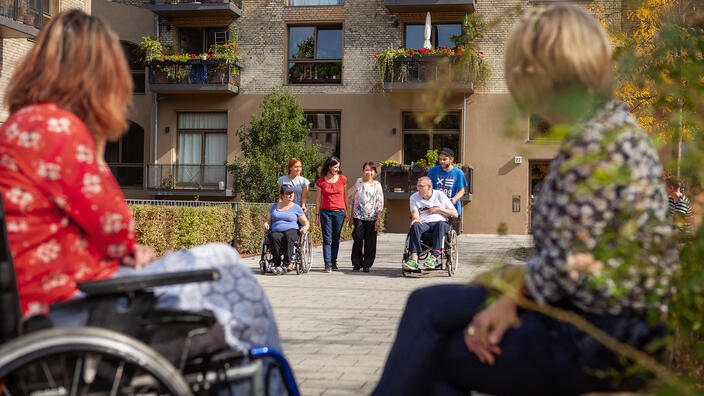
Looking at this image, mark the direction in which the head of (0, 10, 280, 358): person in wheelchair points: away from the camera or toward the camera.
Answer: away from the camera

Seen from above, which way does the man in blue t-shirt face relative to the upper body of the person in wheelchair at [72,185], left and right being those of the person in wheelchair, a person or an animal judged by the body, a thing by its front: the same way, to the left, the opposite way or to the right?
the opposite way

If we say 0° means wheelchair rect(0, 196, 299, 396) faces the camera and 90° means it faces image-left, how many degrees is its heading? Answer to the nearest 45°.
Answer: approximately 270°

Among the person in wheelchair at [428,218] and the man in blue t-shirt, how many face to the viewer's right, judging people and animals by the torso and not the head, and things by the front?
0

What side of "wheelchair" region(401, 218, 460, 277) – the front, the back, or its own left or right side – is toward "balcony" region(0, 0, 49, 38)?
right

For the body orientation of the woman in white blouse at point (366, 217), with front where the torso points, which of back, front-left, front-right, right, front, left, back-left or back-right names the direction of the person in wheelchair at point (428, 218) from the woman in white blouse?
front-left

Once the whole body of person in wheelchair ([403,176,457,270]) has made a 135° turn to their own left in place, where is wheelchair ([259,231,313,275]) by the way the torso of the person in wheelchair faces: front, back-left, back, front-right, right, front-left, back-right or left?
back

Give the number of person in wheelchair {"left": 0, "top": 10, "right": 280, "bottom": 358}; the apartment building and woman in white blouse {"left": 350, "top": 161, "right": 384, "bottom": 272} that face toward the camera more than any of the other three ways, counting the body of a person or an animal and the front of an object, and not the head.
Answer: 2

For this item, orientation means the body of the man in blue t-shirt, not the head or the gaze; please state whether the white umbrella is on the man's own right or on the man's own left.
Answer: on the man's own right

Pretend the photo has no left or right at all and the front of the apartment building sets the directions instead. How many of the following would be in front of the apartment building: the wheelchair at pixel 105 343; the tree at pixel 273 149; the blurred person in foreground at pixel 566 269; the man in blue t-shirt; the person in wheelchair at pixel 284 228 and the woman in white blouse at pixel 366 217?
6

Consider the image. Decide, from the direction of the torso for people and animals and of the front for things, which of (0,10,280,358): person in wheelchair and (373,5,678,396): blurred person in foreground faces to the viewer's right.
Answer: the person in wheelchair

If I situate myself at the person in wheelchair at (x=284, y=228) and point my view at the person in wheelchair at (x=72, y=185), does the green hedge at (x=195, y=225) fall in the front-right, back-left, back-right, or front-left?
back-right

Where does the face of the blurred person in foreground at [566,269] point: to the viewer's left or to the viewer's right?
to the viewer's left

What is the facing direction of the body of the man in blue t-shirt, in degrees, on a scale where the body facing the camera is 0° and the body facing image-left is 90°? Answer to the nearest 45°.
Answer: approximately 45°
